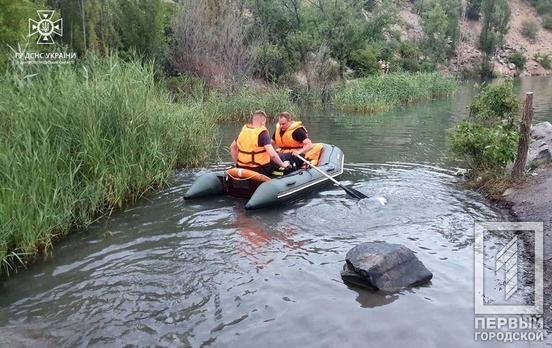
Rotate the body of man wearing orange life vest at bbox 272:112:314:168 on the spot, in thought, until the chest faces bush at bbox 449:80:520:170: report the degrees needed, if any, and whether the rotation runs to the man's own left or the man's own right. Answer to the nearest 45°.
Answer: approximately 135° to the man's own left

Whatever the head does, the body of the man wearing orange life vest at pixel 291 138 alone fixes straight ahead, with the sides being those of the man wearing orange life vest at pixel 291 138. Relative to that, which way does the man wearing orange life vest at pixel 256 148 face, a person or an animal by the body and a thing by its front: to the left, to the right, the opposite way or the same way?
the opposite way

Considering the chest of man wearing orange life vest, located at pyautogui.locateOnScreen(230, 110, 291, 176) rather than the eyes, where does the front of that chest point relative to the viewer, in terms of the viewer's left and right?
facing away from the viewer and to the right of the viewer

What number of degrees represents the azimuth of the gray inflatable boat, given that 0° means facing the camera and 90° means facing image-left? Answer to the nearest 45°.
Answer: approximately 225°

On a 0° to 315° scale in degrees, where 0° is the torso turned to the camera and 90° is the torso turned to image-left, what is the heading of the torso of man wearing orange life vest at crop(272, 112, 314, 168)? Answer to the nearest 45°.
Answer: approximately 45°

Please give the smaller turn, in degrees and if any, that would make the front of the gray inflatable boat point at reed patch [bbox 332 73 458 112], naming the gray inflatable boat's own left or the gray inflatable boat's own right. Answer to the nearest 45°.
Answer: approximately 45° to the gray inflatable boat's own left

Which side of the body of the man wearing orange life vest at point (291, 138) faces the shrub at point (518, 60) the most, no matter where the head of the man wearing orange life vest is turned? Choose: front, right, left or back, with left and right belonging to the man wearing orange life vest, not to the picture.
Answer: back
